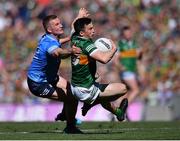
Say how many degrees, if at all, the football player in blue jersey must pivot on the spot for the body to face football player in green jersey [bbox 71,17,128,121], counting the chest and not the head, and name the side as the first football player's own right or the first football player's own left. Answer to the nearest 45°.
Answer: approximately 45° to the first football player's own right

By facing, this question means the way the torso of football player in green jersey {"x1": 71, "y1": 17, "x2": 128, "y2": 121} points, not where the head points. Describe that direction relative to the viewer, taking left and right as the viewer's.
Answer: facing to the right of the viewer

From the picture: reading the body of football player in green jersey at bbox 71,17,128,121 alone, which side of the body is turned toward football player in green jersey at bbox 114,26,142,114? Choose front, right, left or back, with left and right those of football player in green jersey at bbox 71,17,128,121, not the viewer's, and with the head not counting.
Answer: left

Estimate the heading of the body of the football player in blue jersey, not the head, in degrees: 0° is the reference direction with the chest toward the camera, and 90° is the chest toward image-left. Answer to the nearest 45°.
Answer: approximately 270°

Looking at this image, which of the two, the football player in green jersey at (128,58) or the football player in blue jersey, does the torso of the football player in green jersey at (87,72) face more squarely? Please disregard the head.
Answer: the football player in green jersey

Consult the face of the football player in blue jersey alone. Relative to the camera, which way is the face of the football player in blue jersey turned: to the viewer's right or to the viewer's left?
to the viewer's right

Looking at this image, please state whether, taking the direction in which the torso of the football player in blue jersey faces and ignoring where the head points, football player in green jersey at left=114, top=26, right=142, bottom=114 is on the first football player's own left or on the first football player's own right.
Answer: on the first football player's own left
